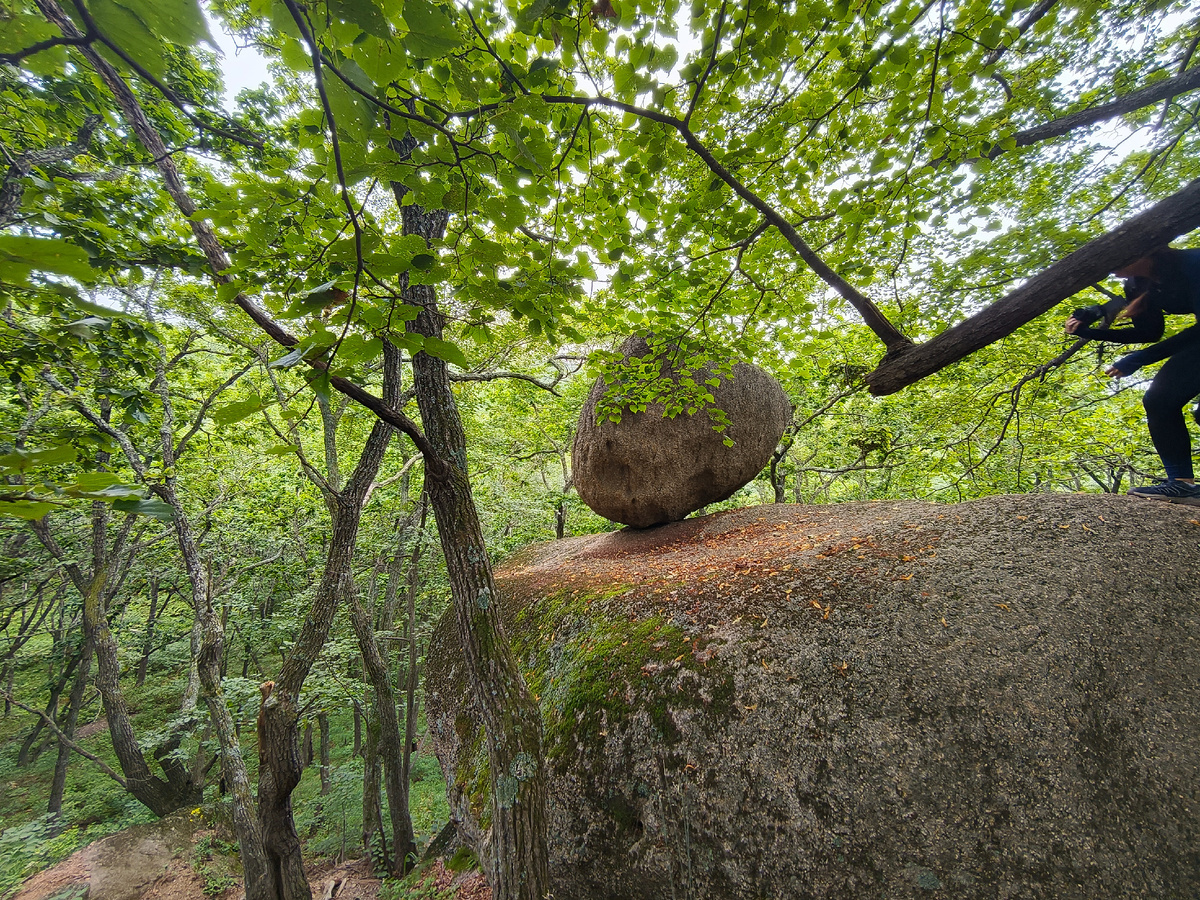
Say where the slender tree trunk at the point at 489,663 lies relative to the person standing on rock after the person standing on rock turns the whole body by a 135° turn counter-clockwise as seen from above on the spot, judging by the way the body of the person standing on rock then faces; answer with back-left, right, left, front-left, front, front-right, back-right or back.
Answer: right

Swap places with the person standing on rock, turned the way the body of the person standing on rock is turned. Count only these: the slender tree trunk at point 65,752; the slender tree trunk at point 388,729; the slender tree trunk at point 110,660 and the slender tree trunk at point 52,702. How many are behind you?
0

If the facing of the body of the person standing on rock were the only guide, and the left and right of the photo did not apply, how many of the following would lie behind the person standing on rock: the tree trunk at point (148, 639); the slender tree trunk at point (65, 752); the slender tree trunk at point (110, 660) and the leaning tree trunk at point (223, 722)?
0

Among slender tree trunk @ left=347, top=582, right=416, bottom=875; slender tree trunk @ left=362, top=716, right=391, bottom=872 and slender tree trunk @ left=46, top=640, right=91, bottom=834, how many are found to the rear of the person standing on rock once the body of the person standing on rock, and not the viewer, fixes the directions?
0

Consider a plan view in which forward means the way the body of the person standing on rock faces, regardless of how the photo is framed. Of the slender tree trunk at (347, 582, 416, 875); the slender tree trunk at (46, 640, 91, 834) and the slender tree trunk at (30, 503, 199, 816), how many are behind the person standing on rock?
0

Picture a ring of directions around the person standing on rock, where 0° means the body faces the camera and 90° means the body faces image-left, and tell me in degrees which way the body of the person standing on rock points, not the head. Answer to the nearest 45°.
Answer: approximately 90°

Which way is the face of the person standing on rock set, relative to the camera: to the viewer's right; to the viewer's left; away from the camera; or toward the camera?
to the viewer's left

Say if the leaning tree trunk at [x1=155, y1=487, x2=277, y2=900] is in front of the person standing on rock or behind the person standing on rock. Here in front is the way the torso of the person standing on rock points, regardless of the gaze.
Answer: in front

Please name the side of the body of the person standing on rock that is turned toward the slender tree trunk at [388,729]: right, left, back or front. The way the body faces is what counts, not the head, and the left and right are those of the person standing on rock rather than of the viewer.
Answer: front

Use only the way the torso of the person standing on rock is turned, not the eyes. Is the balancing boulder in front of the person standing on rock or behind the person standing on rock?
in front

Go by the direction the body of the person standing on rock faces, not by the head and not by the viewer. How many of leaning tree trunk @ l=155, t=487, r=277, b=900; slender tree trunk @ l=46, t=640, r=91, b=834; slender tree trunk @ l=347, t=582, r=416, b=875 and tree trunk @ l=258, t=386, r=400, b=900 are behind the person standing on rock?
0

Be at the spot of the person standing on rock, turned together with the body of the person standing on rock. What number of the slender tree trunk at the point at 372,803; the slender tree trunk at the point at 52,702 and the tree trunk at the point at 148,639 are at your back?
0

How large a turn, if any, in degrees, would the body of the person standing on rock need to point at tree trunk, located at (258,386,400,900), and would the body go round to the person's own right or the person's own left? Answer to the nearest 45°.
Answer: approximately 45° to the person's own left

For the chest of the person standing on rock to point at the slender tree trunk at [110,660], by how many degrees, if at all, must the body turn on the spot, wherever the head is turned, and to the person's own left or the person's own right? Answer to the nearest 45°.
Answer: approximately 45° to the person's own left
